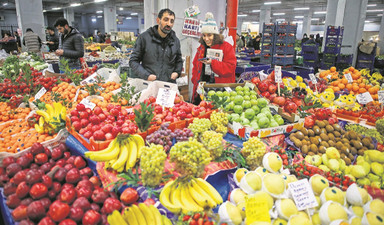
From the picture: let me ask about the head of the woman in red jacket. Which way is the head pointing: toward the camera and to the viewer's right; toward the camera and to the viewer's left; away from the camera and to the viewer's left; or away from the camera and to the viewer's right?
toward the camera and to the viewer's left

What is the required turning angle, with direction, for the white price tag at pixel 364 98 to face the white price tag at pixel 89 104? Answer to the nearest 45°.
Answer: approximately 45° to its right

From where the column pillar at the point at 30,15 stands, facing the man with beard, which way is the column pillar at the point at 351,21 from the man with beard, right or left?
left

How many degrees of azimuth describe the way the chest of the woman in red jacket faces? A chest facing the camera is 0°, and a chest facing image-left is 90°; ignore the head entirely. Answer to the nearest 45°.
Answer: approximately 45°

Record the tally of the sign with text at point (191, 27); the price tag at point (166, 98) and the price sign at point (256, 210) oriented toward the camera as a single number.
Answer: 3

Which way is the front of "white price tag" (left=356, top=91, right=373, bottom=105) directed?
toward the camera

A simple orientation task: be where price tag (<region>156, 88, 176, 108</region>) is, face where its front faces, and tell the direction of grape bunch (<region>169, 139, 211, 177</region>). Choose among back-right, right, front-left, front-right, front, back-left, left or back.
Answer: front

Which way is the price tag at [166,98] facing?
toward the camera

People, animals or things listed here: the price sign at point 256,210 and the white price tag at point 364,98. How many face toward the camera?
2

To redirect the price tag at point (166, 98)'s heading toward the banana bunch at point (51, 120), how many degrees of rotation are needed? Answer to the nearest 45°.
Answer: approximately 90° to its right

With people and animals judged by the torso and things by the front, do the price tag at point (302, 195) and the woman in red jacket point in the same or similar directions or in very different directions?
same or similar directions

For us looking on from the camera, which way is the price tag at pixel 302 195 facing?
facing the viewer

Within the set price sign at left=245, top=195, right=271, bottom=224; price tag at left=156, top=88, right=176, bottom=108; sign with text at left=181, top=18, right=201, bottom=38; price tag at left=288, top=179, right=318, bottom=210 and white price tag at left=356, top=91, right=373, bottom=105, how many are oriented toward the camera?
5

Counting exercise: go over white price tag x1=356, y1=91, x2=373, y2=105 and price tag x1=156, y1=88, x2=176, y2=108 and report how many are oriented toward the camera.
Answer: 2
